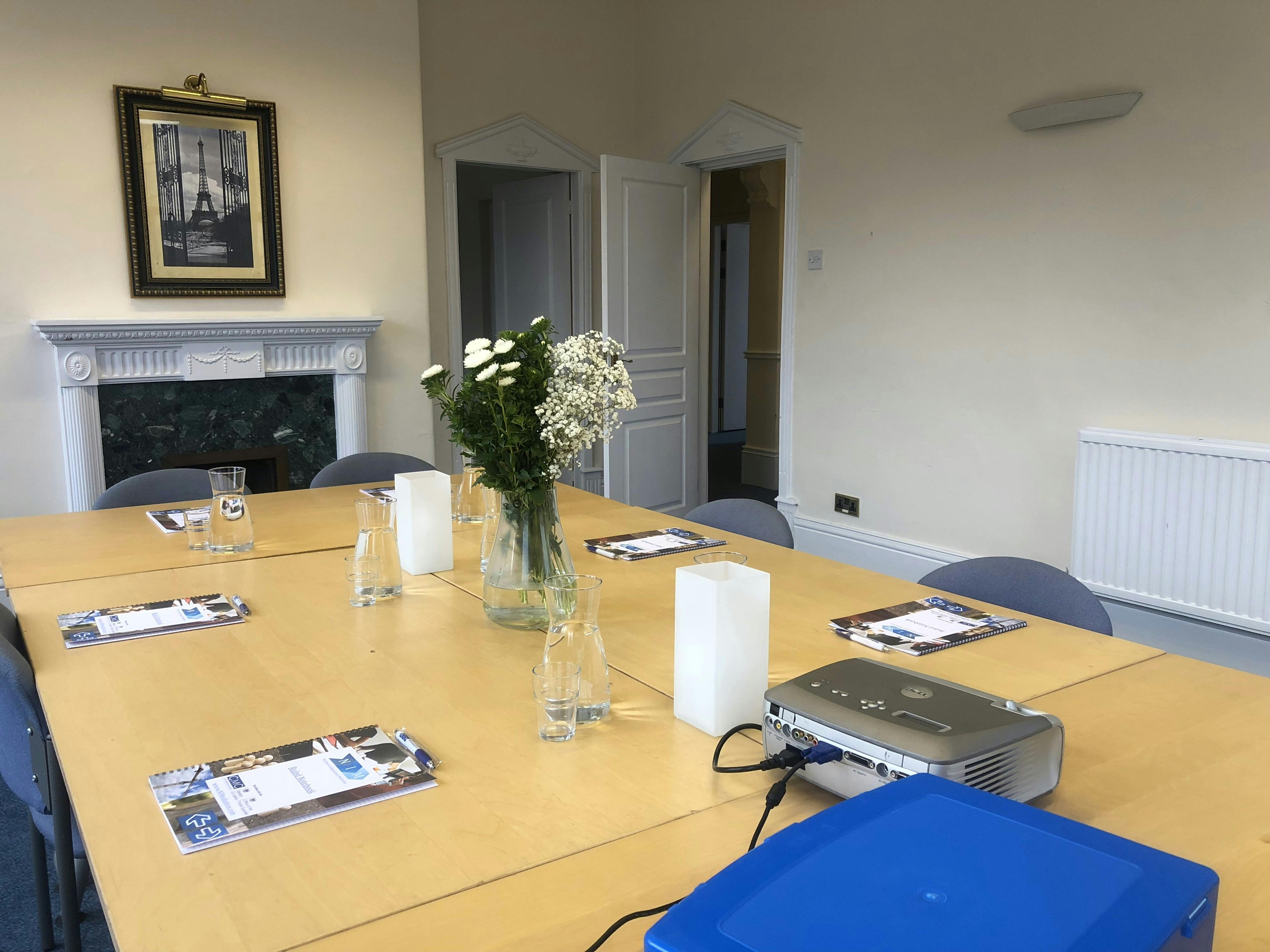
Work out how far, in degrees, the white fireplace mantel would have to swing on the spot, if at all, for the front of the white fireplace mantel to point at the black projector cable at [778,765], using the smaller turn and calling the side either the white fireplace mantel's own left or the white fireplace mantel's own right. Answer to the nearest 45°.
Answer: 0° — it already faces it

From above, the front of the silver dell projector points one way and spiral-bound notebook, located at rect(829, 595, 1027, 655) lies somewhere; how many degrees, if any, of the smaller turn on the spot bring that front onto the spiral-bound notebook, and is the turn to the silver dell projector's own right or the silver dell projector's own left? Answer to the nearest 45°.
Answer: approximately 45° to the silver dell projector's own left

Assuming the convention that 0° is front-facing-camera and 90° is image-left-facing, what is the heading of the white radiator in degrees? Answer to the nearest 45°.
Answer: approximately 45°

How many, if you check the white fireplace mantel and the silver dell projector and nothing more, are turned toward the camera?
1

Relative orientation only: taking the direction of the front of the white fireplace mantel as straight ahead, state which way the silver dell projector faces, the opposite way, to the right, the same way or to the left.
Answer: to the left

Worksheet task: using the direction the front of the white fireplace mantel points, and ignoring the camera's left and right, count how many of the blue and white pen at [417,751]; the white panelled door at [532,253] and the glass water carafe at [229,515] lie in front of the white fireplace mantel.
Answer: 2

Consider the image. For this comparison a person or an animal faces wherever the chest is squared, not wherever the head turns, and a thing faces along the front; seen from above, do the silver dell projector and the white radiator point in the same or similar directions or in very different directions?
very different directions

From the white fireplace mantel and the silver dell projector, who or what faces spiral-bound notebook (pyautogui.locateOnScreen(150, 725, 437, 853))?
the white fireplace mantel

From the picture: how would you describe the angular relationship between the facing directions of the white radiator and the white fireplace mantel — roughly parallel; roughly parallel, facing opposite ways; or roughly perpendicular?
roughly perpendicular

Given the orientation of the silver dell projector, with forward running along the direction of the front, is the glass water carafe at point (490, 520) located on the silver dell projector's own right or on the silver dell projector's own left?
on the silver dell projector's own left

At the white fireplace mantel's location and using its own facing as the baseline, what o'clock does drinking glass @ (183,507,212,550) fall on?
The drinking glass is roughly at 12 o'clock from the white fireplace mantel.

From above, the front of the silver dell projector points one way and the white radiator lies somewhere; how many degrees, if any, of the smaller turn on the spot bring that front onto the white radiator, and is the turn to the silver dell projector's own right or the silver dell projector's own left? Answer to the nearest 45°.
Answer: approximately 45° to the silver dell projector's own left
